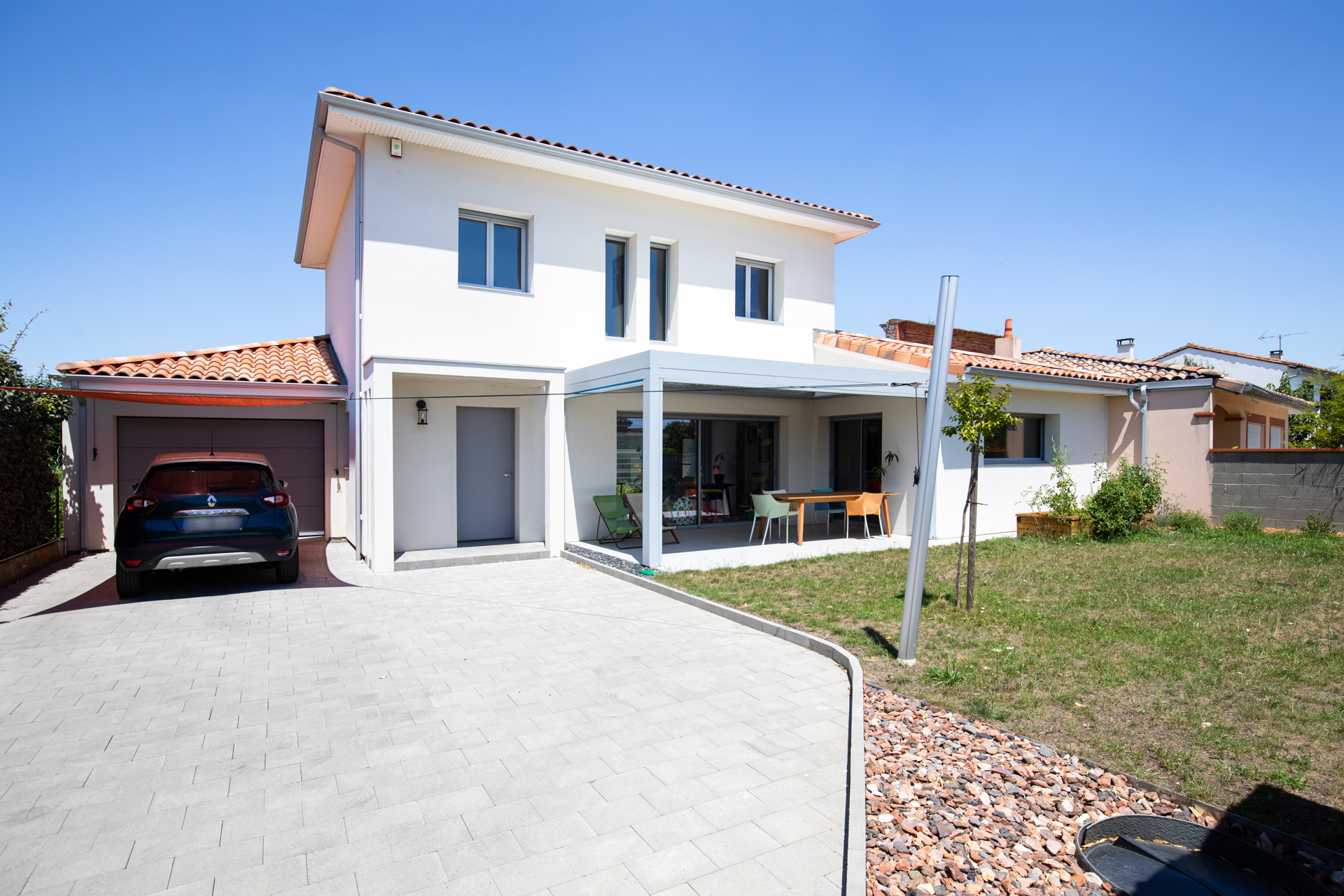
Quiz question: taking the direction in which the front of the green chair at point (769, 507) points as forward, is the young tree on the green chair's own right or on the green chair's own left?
on the green chair's own right

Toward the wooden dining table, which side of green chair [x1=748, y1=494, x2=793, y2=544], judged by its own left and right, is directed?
front

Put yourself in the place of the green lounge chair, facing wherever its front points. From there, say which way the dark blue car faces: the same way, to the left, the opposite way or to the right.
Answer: the opposite way

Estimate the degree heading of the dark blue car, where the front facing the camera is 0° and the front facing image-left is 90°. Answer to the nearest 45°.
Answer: approximately 180°

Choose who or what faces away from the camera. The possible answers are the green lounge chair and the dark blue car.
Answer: the dark blue car

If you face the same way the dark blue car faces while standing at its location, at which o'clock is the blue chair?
The blue chair is roughly at 3 o'clock from the dark blue car.

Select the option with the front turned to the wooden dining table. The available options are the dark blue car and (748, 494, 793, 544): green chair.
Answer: the green chair

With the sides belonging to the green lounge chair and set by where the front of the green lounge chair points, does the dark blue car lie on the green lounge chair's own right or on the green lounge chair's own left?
on the green lounge chair's own right

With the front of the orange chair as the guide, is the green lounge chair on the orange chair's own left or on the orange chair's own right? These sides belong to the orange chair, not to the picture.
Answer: on the orange chair's own left

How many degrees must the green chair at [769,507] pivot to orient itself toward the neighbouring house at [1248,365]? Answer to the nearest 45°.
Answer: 0° — it already faces it

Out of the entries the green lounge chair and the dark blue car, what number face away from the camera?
1

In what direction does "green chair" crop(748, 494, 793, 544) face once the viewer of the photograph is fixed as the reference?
facing away from the viewer and to the right of the viewer

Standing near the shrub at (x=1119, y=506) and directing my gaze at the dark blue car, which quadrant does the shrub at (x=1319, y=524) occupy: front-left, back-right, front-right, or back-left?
back-left

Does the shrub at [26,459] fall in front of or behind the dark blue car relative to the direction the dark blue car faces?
in front

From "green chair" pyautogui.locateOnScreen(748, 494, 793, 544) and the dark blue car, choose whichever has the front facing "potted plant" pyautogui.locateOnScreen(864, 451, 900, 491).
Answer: the green chair

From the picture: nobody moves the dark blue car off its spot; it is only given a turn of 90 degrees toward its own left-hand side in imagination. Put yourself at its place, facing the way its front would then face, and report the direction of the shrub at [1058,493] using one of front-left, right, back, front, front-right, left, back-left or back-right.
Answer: back

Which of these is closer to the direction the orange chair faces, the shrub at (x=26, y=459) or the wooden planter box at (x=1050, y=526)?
the shrub
